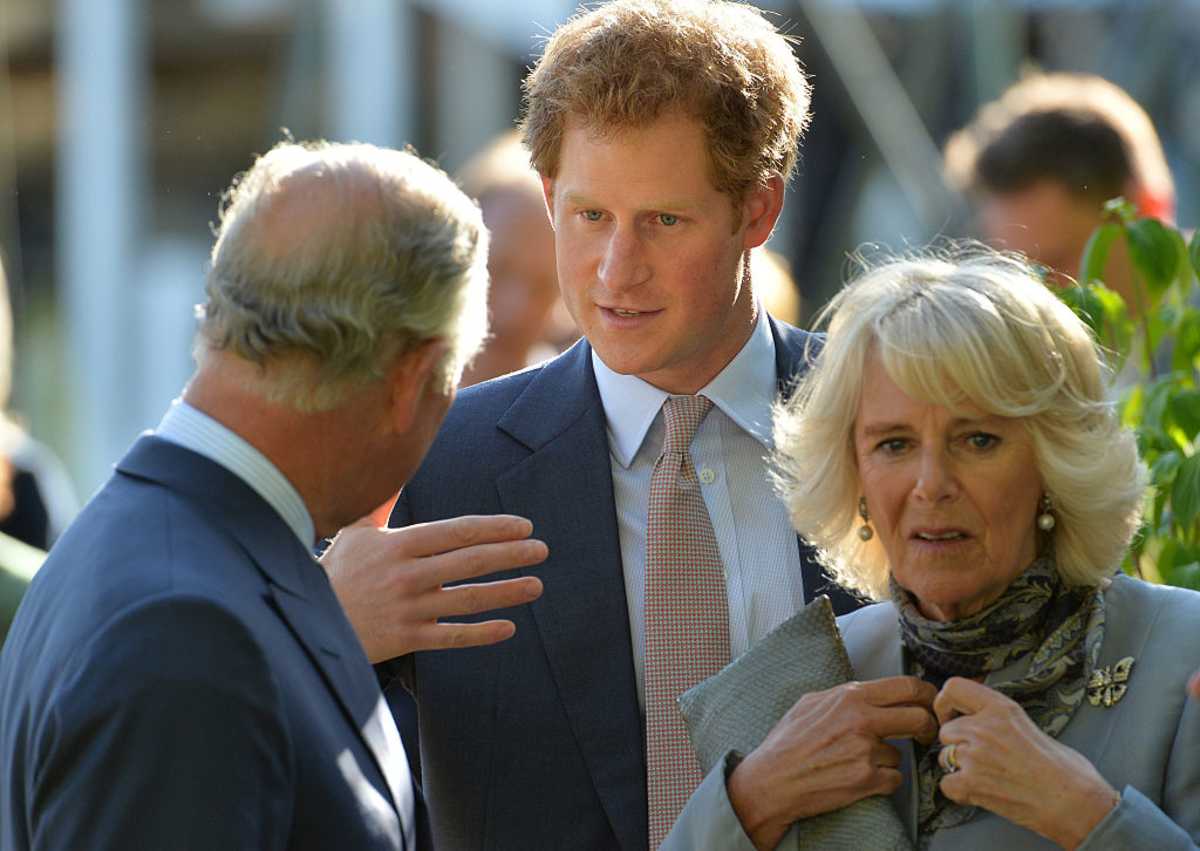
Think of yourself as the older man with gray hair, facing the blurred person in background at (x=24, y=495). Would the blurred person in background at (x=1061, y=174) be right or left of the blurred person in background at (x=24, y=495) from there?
right

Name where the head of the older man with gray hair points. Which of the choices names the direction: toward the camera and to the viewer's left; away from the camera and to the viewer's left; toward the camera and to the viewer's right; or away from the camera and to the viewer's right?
away from the camera and to the viewer's right
